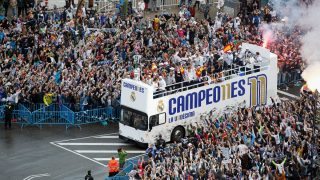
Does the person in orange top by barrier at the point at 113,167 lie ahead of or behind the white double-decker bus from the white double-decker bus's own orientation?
ahead

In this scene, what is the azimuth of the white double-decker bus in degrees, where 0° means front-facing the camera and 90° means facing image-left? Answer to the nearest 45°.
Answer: approximately 45°

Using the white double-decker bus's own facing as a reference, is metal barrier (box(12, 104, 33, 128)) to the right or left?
on its right

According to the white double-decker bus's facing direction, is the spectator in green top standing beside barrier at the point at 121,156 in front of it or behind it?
in front

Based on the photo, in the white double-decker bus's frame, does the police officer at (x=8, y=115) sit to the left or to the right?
on its right
